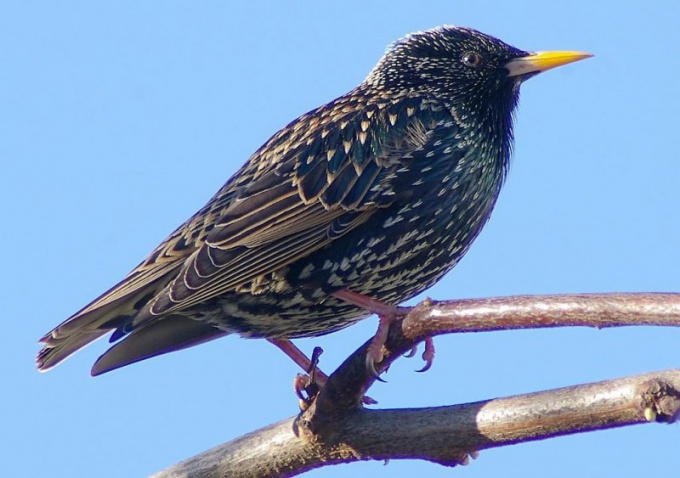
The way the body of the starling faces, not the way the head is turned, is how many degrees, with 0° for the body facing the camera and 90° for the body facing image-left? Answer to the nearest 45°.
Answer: approximately 270°
